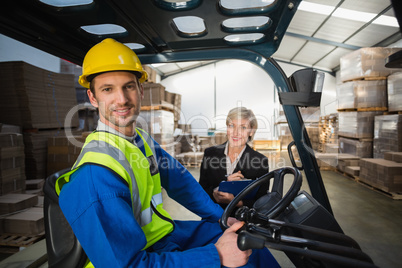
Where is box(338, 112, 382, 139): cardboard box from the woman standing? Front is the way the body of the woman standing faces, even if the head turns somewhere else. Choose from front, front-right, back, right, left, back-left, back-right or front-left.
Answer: back-left

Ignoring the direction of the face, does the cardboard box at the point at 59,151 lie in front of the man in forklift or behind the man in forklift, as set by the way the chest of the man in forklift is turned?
behind

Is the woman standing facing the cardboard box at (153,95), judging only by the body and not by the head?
no

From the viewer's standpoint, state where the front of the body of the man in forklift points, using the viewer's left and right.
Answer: facing the viewer and to the right of the viewer

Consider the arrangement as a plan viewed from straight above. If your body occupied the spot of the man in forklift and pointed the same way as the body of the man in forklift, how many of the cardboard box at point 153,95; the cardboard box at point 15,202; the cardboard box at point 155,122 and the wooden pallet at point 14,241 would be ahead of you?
0

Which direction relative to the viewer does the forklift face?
to the viewer's right

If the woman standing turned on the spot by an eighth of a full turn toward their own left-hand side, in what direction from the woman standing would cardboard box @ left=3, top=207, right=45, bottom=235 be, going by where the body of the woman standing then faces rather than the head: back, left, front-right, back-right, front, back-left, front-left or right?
back-right

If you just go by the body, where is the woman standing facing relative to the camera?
toward the camera

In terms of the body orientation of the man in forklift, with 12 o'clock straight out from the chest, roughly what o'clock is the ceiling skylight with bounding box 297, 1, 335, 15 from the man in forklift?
The ceiling skylight is roughly at 9 o'clock from the man in forklift.

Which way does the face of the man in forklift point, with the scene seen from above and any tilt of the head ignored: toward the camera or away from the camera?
toward the camera

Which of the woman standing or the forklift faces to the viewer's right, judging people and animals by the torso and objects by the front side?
the forklift

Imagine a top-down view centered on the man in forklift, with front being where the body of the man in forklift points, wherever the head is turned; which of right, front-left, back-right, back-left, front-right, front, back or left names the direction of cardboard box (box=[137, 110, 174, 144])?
back-left

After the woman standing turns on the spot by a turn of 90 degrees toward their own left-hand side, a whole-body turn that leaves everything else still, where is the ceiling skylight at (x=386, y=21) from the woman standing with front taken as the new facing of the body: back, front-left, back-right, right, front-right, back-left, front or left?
front-left

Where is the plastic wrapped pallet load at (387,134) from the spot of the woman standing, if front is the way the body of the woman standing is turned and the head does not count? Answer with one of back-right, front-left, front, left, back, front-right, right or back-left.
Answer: back-left

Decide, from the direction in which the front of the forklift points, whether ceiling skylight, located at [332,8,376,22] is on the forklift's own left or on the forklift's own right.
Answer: on the forklift's own left

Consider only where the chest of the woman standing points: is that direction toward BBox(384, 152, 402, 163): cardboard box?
no

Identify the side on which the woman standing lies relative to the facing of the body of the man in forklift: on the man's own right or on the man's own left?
on the man's own left

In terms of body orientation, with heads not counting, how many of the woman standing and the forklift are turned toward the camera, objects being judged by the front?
1

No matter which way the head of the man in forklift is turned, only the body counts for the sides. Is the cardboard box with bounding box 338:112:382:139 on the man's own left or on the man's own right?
on the man's own left

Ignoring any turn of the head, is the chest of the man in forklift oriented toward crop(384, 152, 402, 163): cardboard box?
no
